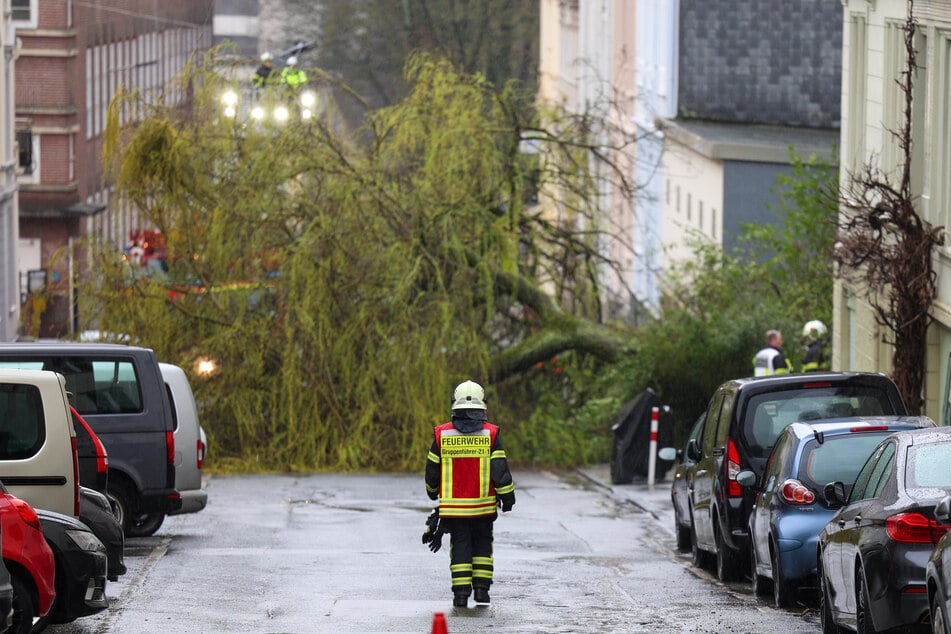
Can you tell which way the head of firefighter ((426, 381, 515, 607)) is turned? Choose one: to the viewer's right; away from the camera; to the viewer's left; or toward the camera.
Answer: away from the camera

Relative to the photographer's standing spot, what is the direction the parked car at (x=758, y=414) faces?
facing away from the viewer

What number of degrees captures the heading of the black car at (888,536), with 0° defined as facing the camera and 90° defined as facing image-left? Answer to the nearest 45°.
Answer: approximately 180°

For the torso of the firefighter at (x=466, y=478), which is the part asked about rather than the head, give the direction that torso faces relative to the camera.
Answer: away from the camera

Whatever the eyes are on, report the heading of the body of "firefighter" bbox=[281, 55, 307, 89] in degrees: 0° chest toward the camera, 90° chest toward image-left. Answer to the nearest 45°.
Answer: approximately 0°

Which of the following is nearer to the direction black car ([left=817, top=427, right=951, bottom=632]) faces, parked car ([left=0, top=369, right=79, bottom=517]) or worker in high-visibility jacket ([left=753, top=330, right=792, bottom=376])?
the worker in high-visibility jacket
